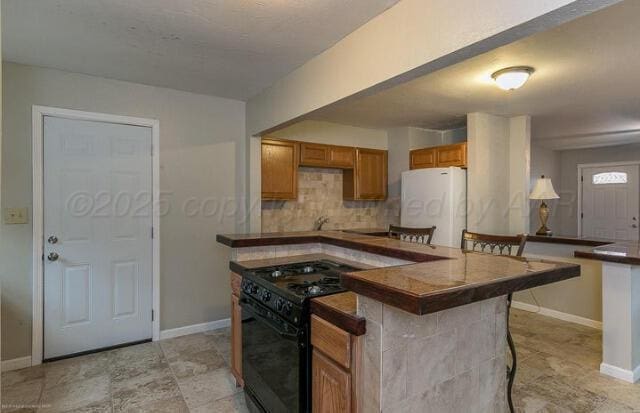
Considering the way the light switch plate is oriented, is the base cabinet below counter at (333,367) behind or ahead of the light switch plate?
ahead

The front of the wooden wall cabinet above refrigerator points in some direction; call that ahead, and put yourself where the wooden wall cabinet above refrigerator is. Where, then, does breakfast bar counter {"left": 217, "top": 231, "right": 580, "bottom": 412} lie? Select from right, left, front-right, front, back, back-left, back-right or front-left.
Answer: front-left

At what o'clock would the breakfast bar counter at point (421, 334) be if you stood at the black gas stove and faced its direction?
The breakfast bar counter is roughly at 9 o'clock from the black gas stove.

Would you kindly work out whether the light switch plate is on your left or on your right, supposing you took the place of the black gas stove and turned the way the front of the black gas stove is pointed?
on your right

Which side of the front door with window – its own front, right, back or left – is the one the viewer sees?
front

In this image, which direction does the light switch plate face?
toward the camera

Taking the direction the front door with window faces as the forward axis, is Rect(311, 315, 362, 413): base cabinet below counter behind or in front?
in front

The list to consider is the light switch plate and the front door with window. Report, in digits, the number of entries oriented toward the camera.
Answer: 2

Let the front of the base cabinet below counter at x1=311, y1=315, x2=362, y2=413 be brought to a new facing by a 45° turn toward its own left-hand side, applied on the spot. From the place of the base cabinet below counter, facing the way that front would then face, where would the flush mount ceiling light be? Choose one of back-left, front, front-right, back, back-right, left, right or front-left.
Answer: back-left

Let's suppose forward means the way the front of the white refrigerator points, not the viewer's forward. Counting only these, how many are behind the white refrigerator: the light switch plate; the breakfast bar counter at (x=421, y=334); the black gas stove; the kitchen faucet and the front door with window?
1

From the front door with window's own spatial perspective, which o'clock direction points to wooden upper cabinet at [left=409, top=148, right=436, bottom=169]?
The wooden upper cabinet is roughly at 1 o'clock from the front door with window.

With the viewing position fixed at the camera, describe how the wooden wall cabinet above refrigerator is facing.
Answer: facing the viewer and to the left of the viewer
